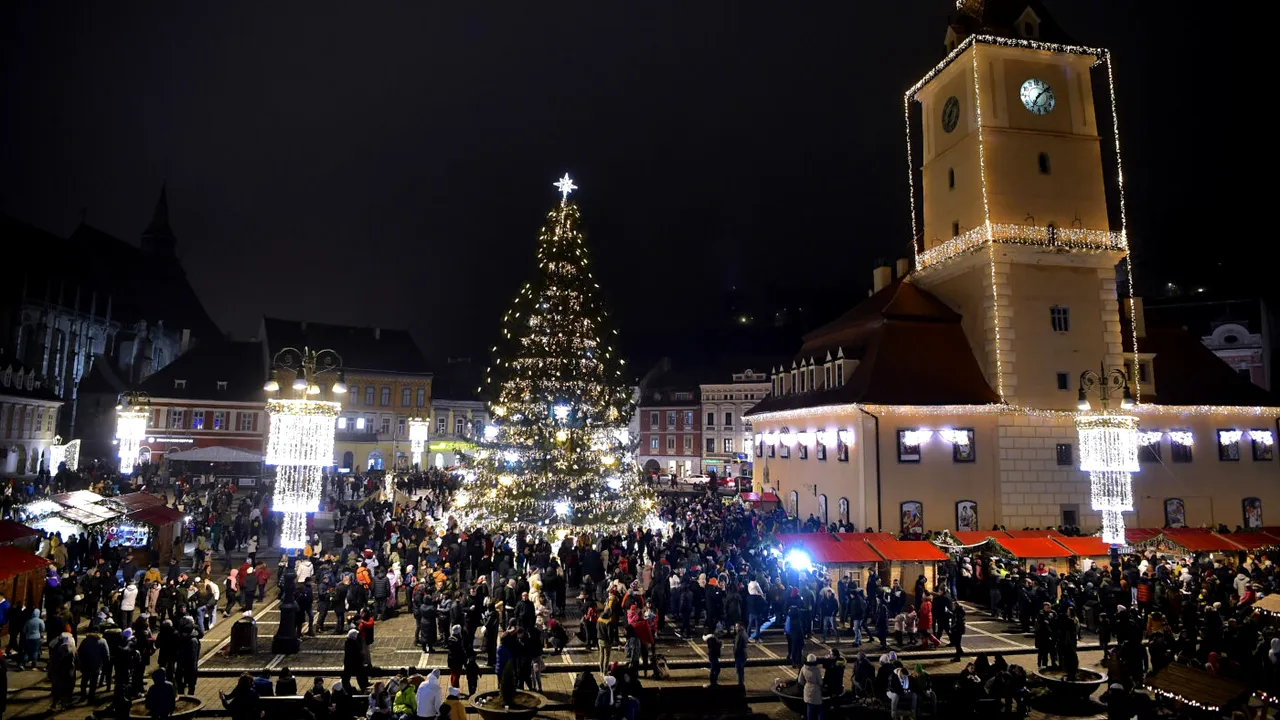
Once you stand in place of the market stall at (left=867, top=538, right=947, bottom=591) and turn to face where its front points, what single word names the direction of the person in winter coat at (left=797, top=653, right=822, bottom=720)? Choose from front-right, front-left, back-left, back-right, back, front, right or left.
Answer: front

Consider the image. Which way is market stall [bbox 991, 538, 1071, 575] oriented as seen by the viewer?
toward the camera

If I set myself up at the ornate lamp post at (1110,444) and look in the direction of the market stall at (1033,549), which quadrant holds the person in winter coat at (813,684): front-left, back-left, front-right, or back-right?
front-left

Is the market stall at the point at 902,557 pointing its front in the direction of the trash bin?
no

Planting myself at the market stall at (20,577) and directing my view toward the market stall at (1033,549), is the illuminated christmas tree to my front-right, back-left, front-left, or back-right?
front-left

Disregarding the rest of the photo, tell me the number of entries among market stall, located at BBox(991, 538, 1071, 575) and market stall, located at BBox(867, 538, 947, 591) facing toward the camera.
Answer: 2

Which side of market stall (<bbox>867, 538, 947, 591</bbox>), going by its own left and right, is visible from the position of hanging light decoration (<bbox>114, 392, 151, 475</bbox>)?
right

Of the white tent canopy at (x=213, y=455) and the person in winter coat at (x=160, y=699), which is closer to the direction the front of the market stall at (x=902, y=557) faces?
the person in winter coat

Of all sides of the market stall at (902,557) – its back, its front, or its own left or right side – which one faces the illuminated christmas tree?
right

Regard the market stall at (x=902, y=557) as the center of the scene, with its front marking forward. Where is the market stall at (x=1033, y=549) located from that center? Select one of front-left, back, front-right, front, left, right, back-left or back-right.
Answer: back-left

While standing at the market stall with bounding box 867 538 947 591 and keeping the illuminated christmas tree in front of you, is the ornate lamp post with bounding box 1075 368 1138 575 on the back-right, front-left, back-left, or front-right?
back-right

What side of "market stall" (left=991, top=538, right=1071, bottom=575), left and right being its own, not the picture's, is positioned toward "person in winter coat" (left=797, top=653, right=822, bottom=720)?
front

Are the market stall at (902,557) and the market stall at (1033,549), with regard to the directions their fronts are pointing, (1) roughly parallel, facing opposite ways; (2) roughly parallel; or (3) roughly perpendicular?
roughly parallel

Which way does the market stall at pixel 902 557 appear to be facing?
toward the camera

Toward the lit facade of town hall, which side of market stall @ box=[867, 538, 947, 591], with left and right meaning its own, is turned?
back

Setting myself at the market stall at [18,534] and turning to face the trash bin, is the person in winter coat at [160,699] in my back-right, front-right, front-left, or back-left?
front-right

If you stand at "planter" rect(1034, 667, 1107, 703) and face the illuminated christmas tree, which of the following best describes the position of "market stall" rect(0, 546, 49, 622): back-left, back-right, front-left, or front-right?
front-left
